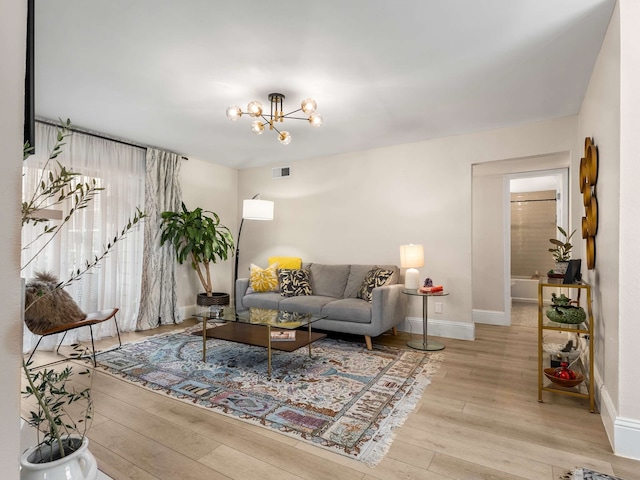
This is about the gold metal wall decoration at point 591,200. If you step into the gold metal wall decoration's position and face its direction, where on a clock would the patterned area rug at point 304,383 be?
The patterned area rug is roughly at 11 o'clock from the gold metal wall decoration.

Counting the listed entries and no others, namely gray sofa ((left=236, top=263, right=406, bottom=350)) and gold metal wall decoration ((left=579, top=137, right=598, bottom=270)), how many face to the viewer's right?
0

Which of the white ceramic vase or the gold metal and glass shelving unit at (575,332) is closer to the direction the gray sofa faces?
the white ceramic vase

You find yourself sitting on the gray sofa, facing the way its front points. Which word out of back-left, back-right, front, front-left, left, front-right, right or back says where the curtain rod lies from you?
front-right

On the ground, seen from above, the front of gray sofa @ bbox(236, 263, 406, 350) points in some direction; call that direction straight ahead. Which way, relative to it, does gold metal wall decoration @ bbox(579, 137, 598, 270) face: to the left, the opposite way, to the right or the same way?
to the right

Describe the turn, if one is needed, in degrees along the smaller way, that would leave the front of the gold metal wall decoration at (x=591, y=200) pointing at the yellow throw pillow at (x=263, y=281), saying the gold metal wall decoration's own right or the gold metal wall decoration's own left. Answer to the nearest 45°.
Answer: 0° — it already faces it

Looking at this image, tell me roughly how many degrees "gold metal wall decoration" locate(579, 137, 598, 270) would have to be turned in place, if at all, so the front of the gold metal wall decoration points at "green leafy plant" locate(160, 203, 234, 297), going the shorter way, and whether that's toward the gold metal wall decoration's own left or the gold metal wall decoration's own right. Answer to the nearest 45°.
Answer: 0° — it already faces it

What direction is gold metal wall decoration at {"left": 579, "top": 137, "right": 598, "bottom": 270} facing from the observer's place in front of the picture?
facing to the left of the viewer

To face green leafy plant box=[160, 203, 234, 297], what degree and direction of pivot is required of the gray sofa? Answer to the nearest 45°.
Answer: approximately 45° to its right

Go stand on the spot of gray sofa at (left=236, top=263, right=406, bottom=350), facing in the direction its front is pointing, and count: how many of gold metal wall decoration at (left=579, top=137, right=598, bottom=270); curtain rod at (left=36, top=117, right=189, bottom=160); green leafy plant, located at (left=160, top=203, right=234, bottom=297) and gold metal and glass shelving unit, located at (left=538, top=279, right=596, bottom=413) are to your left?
2

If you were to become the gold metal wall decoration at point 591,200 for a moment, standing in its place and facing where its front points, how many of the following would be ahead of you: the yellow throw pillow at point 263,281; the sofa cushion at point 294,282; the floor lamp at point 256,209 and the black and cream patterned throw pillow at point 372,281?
4

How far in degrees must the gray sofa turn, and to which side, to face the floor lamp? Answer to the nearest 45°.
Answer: approximately 90° to its right

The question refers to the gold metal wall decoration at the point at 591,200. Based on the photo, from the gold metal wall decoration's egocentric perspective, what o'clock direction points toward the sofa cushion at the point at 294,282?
The sofa cushion is roughly at 12 o'clock from the gold metal wall decoration.

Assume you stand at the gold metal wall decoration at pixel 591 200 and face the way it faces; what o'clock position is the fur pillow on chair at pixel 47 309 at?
The fur pillow on chair is roughly at 11 o'clock from the gold metal wall decoration.

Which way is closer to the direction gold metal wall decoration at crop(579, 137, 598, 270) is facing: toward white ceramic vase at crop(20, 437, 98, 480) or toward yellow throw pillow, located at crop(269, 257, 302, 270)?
the yellow throw pillow

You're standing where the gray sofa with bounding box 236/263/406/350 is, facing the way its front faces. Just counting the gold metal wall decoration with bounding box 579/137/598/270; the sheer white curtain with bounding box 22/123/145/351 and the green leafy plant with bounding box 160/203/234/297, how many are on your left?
1
